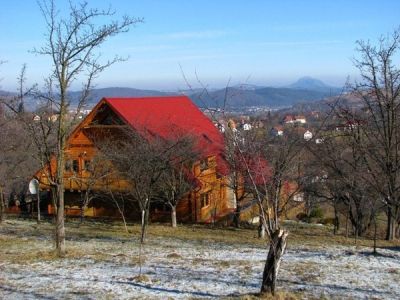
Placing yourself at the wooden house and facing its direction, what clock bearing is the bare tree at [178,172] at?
The bare tree is roughly at 10 o'clock from the wooden house.

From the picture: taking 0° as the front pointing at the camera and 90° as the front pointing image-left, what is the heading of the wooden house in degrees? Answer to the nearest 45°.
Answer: approximately 45°
